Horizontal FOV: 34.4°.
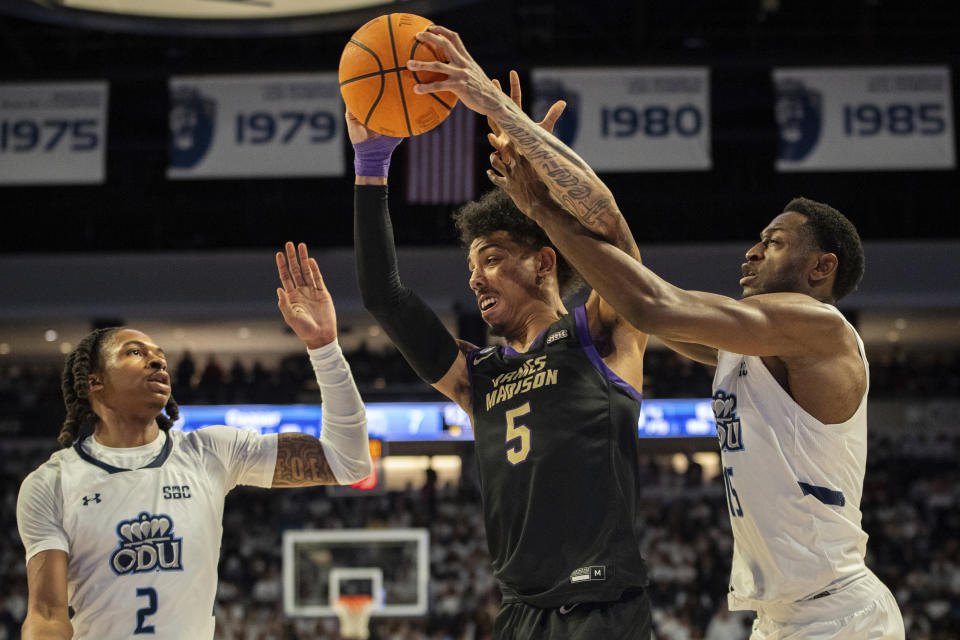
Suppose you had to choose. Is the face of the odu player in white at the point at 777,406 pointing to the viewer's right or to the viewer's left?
to the viewer's left

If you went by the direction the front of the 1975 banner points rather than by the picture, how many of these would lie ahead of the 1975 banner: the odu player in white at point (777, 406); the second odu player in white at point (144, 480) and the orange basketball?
3

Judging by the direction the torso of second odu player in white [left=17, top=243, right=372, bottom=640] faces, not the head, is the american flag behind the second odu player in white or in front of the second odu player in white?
behind

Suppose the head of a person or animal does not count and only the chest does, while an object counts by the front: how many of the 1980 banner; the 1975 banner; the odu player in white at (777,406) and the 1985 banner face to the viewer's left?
1

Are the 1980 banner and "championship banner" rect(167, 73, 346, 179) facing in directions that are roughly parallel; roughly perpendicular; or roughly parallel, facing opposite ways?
roughly parallel

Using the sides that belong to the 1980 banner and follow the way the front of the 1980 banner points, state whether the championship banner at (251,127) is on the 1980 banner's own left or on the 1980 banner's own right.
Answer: on the 1980 banner's own right

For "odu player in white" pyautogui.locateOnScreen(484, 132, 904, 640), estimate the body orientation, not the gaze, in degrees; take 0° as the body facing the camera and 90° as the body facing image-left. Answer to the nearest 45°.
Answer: approximately 90°

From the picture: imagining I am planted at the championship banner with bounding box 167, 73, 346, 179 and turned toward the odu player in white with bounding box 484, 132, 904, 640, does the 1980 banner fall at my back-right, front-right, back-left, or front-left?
front-left

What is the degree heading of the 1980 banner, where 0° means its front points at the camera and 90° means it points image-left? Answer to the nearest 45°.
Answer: approximately 0°

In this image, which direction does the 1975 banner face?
toward the camera

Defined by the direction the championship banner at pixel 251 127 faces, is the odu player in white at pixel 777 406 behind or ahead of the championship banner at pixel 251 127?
ahead

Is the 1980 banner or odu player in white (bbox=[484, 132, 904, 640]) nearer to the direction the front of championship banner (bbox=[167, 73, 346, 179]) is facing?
the odu player in white

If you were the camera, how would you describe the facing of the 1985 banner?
facing the viewer

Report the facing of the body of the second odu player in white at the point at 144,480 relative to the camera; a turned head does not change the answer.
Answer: toward the camera

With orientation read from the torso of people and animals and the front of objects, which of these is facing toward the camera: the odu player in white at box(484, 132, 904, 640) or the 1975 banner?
the 1975 banner
